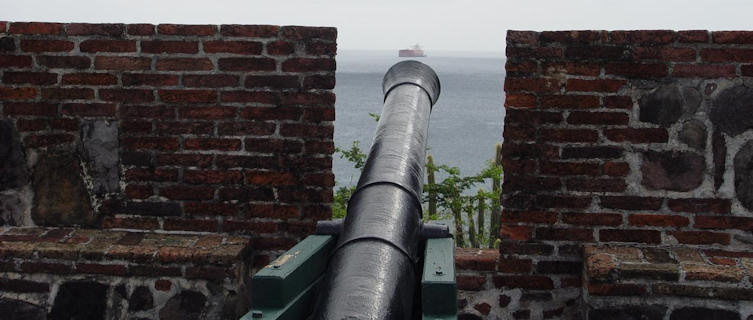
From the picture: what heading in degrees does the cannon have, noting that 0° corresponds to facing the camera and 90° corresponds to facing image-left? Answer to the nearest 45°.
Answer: approximately 180°
